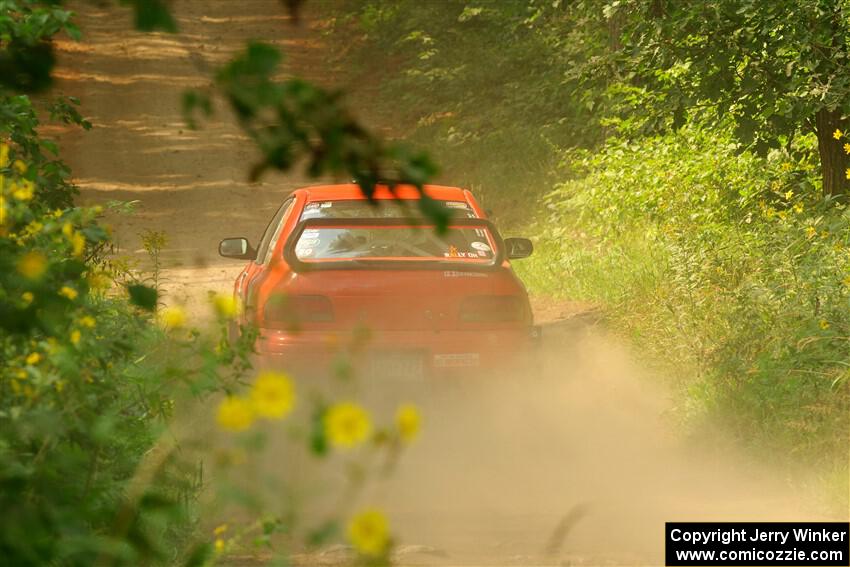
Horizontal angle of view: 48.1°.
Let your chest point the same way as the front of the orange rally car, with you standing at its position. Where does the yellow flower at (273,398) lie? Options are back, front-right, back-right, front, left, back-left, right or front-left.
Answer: back

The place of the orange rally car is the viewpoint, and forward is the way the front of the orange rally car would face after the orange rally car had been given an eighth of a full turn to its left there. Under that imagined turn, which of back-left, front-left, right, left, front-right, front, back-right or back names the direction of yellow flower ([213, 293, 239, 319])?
back-left

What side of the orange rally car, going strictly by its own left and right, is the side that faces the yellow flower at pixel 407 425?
back

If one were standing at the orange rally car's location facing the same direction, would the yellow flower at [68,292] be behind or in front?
behind

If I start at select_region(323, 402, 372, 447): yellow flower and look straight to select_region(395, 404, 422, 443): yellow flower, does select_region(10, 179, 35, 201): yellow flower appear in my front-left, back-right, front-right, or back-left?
back-left

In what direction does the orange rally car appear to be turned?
away from the camera

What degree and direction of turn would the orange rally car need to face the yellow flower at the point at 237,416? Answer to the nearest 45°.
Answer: approximately 180°

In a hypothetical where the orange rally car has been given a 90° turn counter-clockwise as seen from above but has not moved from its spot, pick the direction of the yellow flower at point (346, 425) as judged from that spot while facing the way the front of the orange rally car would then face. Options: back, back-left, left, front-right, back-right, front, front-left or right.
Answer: left
